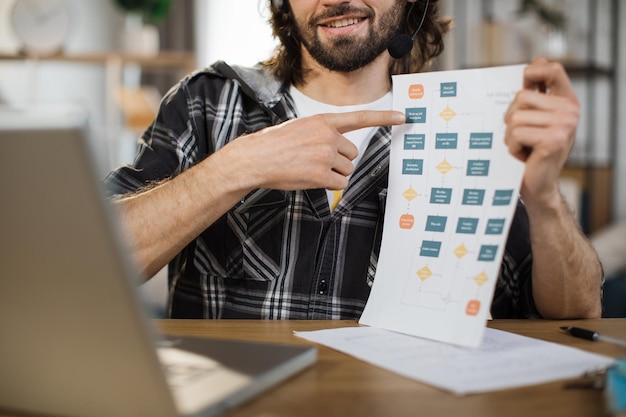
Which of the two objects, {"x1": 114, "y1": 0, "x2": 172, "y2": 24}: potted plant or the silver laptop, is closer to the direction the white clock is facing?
the silver laptop

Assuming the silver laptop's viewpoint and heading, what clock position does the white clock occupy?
The white clock is roughly at 10 o'clock from the silver laptop.

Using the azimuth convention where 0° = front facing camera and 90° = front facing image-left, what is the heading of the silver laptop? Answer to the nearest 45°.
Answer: approximately 225°

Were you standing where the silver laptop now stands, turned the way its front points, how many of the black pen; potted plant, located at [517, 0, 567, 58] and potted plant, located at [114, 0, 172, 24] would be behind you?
0

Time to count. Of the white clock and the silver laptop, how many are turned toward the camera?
1

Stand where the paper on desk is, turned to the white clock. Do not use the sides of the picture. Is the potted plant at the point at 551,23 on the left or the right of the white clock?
right

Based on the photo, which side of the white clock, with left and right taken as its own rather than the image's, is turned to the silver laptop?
front

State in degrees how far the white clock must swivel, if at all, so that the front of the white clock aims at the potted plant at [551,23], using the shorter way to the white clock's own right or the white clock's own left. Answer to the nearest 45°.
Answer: approximately 45° to the white clock's own left

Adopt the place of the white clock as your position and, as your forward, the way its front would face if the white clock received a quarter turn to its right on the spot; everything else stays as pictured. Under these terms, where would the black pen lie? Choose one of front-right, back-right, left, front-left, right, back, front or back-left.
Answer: left

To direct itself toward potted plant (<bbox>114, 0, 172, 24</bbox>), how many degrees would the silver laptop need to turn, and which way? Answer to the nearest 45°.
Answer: approximately 45° to its left

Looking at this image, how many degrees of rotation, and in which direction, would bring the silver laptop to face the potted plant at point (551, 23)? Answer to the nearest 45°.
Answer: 0° — it already faces it

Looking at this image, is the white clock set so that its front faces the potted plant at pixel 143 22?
no

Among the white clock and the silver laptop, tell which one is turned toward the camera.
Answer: the white clock

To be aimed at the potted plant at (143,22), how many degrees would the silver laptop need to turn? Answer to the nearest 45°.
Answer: approximately 45° to its left

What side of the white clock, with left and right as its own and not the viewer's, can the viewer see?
front

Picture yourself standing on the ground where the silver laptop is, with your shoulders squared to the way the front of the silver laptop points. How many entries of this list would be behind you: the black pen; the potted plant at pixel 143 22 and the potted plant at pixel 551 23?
0
